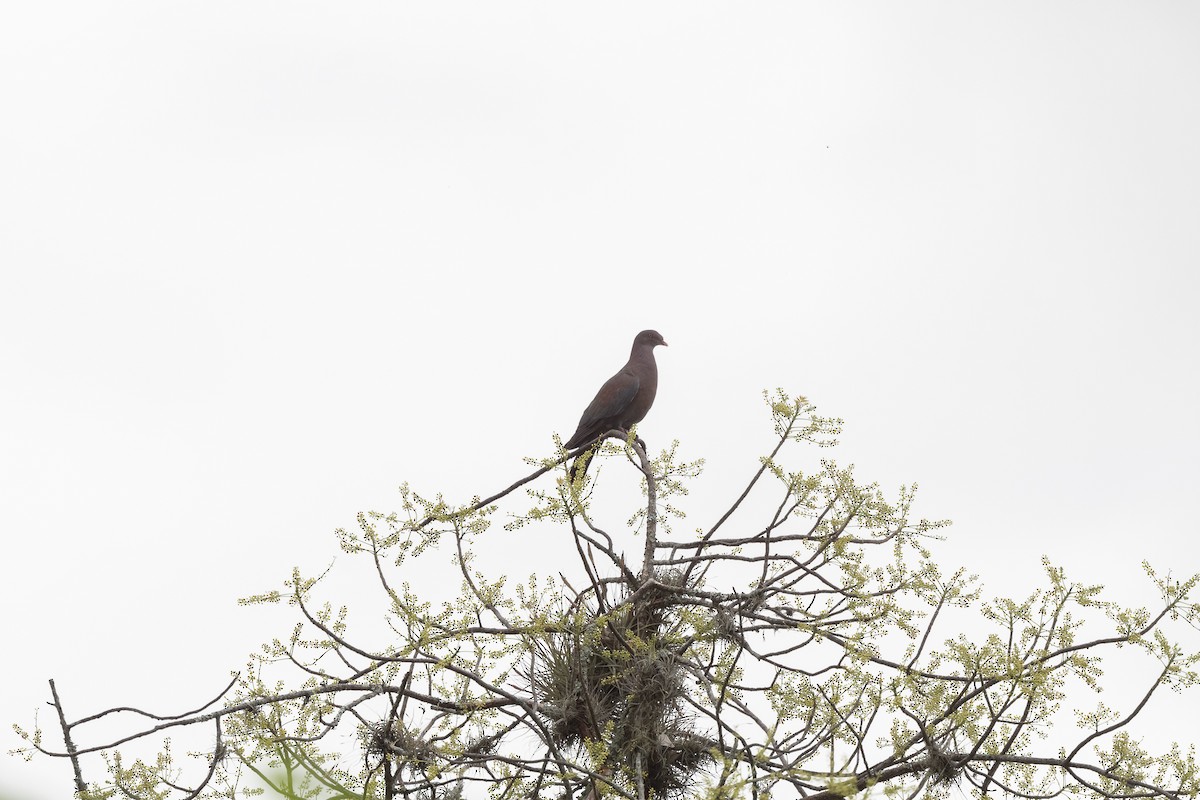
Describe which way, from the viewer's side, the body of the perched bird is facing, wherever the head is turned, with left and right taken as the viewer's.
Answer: facing to the right of the viewer
